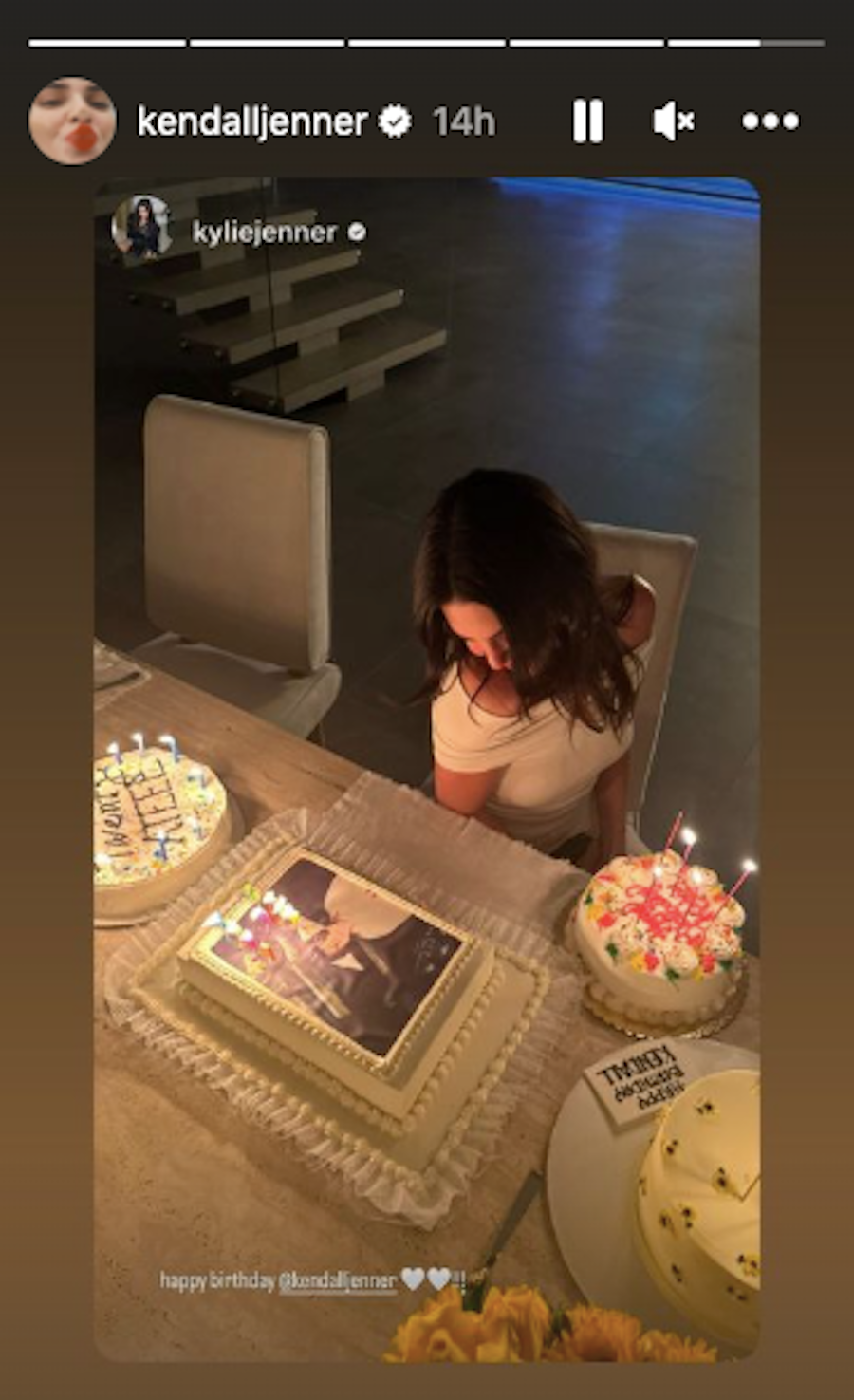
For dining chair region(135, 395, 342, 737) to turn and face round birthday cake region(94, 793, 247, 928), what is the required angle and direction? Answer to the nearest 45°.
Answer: approximately 45° to its left

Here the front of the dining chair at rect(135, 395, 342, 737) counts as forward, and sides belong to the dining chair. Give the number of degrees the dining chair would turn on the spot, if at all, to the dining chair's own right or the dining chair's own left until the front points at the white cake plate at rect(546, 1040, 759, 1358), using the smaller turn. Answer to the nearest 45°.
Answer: approximately 45° to the dining chair's own left

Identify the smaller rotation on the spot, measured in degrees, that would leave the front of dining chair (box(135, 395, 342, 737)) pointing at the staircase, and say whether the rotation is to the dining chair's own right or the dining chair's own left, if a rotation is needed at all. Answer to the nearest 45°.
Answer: approximately 135° to the dining chair's own right

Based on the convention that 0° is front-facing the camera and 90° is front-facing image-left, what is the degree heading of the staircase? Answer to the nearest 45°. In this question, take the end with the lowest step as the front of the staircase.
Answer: approximately 315°

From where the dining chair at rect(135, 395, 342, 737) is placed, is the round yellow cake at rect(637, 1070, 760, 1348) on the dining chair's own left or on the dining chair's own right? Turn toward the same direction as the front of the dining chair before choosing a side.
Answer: on the dining chair's own left

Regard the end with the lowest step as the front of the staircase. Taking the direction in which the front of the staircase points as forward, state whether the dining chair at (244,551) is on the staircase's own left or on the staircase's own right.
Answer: on the staircase's own right

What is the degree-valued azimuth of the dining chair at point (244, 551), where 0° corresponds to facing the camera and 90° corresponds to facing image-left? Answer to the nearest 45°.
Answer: approximately 45°

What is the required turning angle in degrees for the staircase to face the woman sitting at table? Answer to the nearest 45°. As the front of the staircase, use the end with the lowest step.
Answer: approximately 45° to its right
